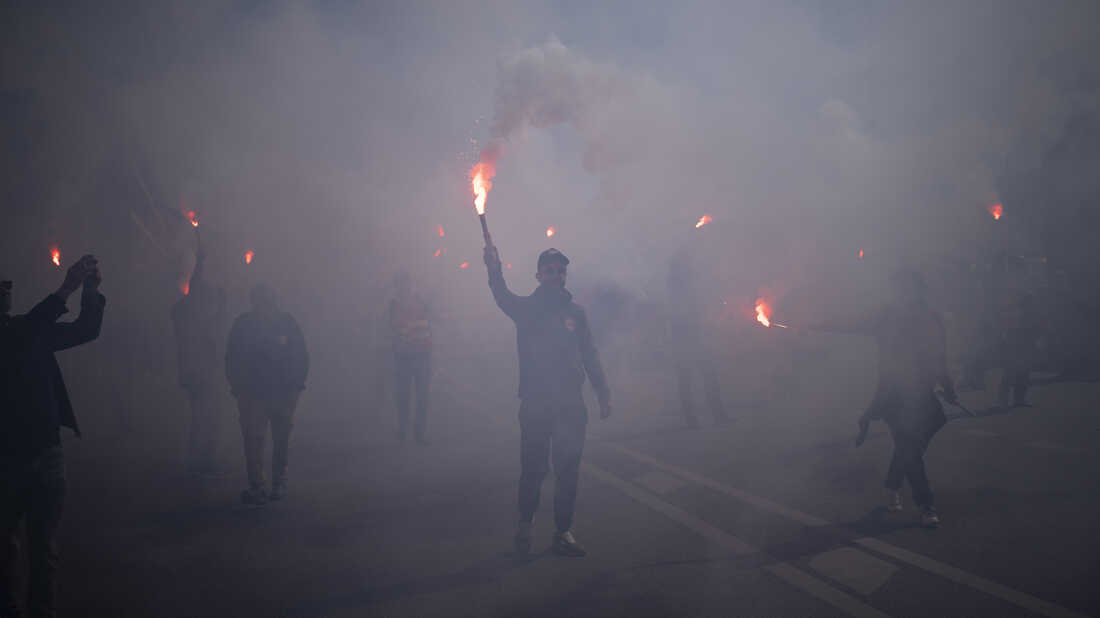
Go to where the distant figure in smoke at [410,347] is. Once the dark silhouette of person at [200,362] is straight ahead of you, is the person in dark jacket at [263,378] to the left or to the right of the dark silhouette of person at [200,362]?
left

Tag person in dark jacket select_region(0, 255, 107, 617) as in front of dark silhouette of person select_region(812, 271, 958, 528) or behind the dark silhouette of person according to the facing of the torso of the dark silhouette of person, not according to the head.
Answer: in front

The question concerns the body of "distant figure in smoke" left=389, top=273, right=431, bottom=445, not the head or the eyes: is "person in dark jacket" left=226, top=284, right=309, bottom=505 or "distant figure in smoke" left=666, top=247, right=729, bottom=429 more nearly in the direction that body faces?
the person in dark jacket

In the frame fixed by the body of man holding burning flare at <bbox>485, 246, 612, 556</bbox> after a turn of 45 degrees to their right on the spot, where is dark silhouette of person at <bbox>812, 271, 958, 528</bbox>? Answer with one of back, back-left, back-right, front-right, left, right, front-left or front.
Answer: back-left

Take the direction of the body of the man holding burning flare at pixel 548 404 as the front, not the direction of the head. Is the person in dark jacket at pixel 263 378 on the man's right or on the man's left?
on the man's right

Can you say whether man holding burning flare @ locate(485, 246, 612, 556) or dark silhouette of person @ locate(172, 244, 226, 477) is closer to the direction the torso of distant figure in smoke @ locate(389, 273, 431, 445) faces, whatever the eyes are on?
the man holding burning flare

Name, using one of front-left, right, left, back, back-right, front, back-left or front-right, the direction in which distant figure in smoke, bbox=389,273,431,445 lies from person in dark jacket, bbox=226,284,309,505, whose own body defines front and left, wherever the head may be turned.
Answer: back-left
